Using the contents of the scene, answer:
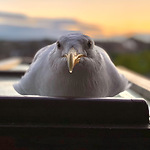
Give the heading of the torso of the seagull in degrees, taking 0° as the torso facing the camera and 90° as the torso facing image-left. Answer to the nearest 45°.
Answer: approximately 0°

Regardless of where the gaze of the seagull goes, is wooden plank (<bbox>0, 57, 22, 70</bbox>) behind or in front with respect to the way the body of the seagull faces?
behind
